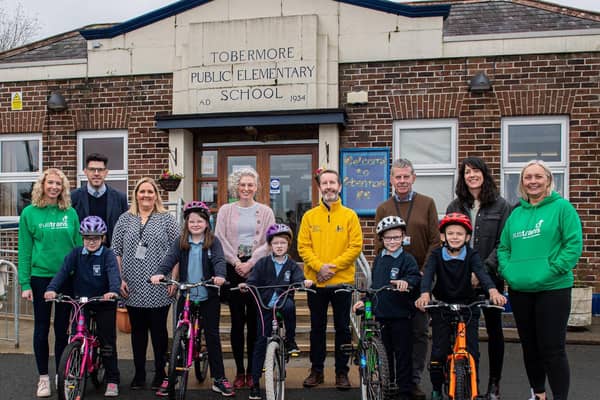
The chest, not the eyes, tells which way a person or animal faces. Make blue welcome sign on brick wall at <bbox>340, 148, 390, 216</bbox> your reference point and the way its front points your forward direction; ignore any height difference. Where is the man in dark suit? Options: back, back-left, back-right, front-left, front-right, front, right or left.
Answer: front-right

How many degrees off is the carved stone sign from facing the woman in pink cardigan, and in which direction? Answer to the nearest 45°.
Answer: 0° — it already faces them

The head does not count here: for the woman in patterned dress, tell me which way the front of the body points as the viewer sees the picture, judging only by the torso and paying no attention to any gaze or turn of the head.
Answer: toward the camera

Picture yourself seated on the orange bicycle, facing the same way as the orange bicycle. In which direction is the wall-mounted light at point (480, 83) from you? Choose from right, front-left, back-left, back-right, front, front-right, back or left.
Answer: back

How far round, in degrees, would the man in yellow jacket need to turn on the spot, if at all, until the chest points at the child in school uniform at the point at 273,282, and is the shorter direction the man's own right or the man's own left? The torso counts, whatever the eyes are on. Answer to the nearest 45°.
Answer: approximately 45° to the man's own right

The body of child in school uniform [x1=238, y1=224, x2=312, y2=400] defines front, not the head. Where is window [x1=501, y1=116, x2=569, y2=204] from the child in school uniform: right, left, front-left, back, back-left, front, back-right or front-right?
back-left

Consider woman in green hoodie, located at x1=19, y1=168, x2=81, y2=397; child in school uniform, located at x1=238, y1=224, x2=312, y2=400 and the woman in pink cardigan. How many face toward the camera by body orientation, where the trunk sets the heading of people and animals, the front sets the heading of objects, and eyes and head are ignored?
3

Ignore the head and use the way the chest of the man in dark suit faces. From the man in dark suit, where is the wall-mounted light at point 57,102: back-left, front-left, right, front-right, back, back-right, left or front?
back

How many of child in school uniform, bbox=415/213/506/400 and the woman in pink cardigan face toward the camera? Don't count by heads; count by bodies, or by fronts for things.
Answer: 2

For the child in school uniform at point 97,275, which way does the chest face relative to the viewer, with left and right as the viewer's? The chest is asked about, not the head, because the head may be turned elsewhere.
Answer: facing the viewer
